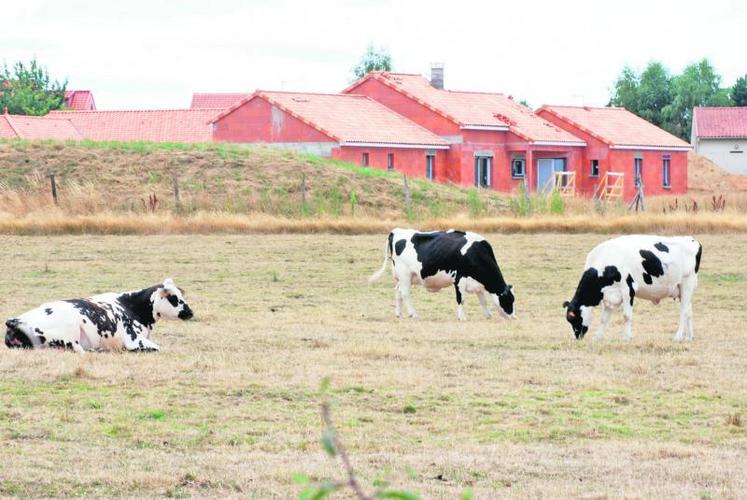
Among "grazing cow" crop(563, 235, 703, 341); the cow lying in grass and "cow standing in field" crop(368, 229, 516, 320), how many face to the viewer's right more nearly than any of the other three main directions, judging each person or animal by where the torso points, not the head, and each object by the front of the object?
2

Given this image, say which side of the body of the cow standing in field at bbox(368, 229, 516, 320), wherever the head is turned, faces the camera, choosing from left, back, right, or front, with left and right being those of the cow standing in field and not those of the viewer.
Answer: right

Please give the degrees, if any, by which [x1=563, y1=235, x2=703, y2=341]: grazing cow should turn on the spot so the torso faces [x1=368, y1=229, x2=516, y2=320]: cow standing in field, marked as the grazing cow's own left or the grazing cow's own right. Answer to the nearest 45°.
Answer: approximately 45° to the grazing cow's own right

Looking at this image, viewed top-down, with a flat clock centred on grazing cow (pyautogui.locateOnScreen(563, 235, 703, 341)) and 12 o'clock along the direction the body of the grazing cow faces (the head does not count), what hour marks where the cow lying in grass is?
The cow lying in grass is roughly at 11 o'clock from the grazing cow.

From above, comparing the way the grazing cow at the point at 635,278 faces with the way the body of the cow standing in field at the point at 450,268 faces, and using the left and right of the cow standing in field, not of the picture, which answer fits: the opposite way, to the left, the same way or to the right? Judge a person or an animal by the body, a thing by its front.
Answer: the opposite way

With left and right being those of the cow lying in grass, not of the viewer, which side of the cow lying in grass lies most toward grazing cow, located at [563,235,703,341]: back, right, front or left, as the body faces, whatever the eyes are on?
front

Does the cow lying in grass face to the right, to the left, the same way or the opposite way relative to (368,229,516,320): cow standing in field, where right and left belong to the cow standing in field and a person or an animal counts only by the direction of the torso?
the same way

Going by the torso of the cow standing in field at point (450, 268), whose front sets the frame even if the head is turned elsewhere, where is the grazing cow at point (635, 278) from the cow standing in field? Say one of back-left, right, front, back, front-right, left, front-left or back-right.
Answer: front-right

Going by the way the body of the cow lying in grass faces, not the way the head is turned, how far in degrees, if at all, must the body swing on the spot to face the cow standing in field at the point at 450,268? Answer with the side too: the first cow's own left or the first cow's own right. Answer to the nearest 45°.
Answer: approximately 45° to the first cow's own left

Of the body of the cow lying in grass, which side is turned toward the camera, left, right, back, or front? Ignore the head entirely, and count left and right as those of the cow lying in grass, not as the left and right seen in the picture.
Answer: right

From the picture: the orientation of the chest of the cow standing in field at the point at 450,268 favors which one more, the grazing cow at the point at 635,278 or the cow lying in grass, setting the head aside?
the grazing cow

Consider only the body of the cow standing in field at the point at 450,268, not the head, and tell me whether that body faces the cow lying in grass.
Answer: no

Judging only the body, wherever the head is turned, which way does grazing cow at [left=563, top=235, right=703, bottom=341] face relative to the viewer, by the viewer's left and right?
facing to the left of the viewer
